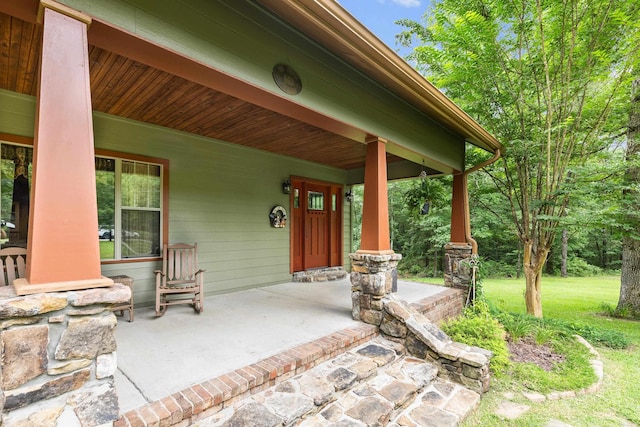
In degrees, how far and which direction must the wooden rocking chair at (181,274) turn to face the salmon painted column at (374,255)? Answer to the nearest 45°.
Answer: approximately 45° to its left

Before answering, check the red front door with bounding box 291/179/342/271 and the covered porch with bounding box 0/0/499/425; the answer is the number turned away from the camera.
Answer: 0

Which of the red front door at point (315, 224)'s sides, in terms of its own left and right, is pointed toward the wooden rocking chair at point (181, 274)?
right

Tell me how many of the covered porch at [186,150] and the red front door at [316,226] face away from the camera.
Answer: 0

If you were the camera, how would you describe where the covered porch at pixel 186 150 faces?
facing the viewer and to the right of the viewer

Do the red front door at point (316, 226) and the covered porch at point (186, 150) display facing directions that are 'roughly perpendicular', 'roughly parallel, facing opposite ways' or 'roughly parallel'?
roughly parallel

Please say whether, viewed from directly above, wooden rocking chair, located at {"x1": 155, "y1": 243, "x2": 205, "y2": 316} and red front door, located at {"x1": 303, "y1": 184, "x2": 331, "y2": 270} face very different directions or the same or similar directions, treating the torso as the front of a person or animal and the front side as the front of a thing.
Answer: same or similar directions

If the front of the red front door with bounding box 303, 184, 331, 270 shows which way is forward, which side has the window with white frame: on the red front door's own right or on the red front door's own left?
on the red front door's own right

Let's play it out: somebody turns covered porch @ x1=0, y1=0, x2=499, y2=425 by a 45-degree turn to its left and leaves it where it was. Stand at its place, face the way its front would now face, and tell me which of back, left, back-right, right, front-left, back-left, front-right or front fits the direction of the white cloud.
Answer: front-left

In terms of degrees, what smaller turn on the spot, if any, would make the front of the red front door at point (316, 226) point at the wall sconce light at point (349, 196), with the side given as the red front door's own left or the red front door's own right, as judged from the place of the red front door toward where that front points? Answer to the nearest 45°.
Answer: approximately 90° to the red front door's own left

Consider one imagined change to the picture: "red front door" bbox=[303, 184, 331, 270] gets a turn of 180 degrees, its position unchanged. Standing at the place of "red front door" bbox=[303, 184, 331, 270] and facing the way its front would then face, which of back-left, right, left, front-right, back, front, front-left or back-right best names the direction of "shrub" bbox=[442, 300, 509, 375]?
back

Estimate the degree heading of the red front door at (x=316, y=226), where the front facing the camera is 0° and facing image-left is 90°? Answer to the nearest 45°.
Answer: approximately 315°

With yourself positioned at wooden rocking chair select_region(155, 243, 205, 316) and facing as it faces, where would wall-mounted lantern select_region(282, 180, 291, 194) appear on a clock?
The wall-mounted lantern is roughly at 8 o'clock from the wooden rocking chair.

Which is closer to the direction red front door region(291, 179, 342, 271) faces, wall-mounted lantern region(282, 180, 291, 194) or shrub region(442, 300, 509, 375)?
the shrub
